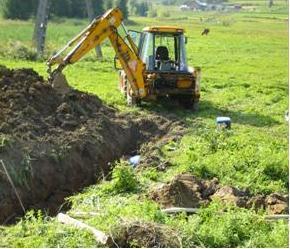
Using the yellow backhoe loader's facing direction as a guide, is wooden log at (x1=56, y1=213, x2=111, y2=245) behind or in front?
behind

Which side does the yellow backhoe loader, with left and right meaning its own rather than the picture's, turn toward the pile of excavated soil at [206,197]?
back

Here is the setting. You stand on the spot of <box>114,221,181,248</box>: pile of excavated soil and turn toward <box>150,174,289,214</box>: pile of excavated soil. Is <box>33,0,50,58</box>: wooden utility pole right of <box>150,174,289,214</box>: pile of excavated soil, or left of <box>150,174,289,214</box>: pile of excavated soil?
left

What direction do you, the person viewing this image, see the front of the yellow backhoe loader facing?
facing away from the viewer

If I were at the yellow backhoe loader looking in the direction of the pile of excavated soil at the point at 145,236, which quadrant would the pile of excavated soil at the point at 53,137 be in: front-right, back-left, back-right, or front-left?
front-right

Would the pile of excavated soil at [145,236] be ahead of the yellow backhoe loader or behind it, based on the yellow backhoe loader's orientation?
behind
